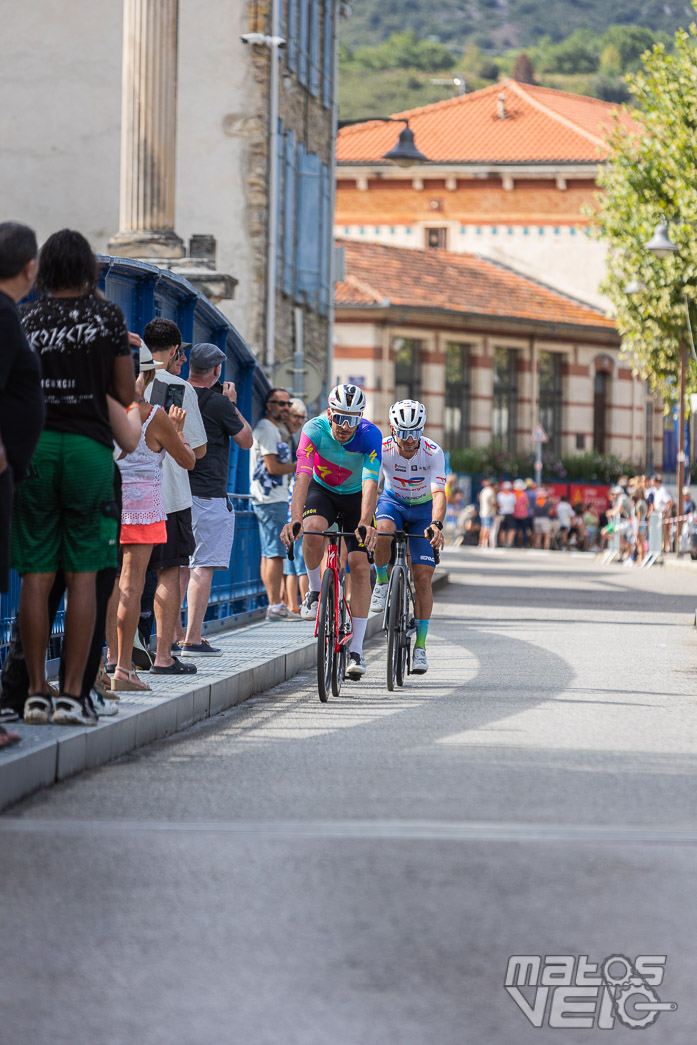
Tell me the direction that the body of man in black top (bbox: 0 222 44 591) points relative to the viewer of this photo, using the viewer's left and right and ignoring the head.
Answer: facing away from the viewer and to the right of the viewer

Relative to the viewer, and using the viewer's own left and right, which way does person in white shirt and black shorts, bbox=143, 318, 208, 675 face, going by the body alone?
facing away from the viewer and to the right of the viewer

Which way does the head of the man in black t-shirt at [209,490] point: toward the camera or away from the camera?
away from the camera

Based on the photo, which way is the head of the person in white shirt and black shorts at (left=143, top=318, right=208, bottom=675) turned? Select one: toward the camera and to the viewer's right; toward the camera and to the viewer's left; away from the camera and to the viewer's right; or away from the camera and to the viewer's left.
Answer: away from the camera and to the viewer's right

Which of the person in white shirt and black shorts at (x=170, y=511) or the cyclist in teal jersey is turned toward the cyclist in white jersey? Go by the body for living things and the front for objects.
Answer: the person in white shirt and black shorts

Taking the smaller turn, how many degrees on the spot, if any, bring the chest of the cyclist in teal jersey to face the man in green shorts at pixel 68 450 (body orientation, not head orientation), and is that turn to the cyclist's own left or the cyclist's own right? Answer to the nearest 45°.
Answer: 0° — they already face them

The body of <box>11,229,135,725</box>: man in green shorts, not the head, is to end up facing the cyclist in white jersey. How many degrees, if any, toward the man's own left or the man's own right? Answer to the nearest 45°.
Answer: approximately 45° to the man's own right

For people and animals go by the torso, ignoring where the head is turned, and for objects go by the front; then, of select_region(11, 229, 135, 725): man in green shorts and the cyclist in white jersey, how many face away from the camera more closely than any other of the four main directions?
1

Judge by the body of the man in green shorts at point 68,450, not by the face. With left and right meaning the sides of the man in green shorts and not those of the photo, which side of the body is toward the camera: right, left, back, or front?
back

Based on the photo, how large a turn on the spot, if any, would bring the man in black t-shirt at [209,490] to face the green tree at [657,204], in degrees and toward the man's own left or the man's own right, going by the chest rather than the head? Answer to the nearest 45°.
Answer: approximately 45° to the man's own left

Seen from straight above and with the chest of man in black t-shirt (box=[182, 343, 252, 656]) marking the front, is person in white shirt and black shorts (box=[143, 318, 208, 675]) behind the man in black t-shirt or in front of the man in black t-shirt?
behind

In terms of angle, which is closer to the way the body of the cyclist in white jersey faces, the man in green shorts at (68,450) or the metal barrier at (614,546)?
the man in green shorts

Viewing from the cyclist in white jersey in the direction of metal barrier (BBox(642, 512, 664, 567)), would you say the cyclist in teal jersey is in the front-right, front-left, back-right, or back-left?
back-left

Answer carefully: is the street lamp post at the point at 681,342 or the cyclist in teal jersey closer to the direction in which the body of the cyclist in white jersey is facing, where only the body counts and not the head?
the cyclist in teal jersey
